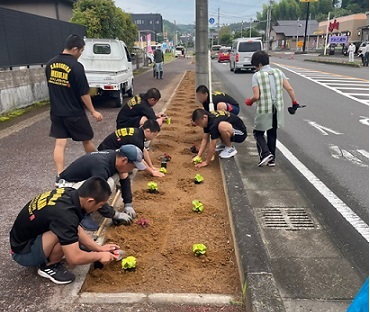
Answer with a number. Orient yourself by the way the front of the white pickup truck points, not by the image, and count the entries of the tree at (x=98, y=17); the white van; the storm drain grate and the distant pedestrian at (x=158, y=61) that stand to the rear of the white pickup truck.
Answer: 1

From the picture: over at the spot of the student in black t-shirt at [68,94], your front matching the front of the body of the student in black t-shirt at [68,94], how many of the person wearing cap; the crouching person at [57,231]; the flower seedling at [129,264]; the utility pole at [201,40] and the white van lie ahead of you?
2

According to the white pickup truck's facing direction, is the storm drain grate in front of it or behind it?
behind

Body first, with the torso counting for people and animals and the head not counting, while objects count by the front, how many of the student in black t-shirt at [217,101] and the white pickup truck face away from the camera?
1

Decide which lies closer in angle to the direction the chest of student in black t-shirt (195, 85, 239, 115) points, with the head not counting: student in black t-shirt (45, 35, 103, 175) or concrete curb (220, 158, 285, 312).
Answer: the student in black t-shirt

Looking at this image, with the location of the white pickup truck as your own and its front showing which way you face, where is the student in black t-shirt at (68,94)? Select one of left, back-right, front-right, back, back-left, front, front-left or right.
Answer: back

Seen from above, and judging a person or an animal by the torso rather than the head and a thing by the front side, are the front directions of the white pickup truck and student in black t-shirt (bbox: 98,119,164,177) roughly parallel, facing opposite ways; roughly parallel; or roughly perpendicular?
roughly perpendicular

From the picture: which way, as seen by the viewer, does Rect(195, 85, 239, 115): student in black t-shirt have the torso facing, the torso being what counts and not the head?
to the viewer's left

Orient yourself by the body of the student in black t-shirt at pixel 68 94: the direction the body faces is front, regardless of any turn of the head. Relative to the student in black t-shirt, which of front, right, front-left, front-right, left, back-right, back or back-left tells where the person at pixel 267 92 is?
front-right

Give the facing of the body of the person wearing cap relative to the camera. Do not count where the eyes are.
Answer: to the viewer's right

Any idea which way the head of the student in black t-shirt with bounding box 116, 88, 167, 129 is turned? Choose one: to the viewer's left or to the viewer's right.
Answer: to the viewer's right

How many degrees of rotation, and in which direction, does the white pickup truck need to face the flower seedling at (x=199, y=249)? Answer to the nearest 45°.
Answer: approximately 180°

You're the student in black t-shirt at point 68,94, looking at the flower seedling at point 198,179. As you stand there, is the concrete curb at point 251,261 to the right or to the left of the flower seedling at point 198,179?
right

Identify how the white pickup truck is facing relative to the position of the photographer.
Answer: facing away from the viewer
